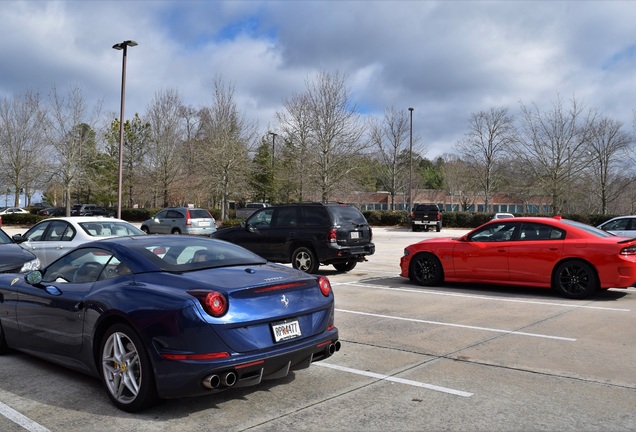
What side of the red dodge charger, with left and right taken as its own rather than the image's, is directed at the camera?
left

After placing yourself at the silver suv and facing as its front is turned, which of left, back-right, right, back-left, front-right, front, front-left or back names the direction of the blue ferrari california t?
back-left

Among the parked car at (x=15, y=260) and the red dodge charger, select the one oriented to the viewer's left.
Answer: the red dodge charger

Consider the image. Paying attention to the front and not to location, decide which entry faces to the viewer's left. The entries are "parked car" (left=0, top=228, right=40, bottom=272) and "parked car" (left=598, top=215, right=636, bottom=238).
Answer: "parked car" (left=598, top=215, right=636, bottom=238)

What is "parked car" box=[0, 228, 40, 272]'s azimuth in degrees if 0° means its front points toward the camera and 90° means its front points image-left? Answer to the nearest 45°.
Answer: approximately 315°

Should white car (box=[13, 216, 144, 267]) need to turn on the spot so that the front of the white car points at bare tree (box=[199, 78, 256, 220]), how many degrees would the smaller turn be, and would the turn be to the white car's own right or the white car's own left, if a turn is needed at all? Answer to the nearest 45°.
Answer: approximately 45° to the white car's own right

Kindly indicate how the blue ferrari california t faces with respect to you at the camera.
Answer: facing away from the viewer and to the left of the viewer

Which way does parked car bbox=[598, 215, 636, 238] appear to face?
to the viewer's left

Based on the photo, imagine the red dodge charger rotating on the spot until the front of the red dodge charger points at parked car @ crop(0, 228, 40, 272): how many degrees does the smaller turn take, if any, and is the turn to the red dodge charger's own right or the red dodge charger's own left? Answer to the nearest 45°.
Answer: approximately 45° to the red dodge charger's own left

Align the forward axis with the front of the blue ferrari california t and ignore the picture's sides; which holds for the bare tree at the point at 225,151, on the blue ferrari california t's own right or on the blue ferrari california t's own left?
on the blue ferrari california t's own right

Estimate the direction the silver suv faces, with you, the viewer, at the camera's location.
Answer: facing away from the viewer and to the left of the viewer

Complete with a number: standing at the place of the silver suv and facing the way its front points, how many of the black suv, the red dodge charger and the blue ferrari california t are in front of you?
0

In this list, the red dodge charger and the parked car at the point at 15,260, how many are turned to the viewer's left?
1

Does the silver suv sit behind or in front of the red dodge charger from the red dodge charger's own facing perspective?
in front

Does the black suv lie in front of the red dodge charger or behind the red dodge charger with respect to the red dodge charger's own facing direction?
in front

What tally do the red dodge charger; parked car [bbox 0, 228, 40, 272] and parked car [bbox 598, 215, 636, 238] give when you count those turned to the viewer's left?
2

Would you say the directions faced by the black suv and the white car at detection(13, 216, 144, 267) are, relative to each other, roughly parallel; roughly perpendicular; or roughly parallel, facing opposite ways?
roughly parallel
